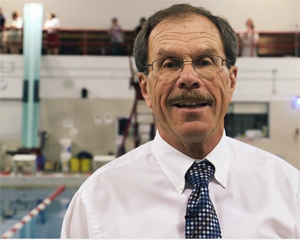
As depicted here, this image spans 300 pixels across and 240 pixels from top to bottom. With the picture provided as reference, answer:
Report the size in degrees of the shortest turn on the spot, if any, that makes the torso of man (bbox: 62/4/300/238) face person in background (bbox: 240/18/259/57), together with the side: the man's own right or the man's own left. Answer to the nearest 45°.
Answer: approximately 180°

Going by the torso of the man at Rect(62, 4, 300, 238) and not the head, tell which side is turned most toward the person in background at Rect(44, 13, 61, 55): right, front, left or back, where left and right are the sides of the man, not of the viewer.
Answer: back

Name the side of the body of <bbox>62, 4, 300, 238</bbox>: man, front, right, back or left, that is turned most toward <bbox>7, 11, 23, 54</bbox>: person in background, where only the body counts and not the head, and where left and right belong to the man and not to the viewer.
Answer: back

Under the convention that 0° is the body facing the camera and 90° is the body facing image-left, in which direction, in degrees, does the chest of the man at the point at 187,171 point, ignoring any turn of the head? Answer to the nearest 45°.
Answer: approximately 0°

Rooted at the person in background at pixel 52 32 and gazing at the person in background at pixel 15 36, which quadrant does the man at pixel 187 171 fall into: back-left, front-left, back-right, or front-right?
back-left

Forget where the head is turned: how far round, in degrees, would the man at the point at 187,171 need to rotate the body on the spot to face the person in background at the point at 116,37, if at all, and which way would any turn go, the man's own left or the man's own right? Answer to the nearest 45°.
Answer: approximately 180°
